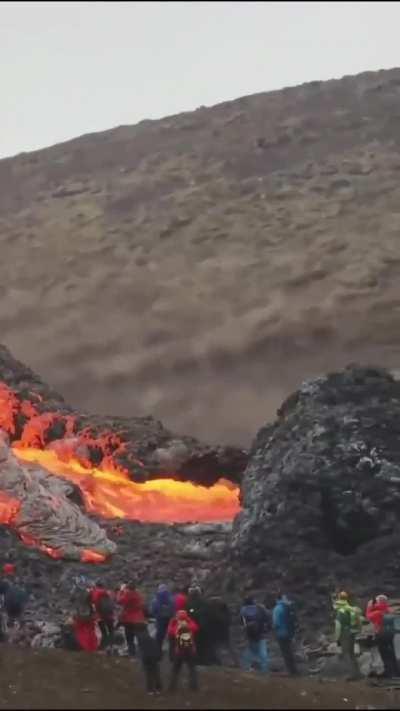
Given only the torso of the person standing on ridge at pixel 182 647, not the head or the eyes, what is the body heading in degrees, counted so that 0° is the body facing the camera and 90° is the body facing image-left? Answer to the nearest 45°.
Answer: approximately 180°

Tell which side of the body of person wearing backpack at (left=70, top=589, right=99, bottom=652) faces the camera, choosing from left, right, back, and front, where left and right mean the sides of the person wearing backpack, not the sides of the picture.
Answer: back

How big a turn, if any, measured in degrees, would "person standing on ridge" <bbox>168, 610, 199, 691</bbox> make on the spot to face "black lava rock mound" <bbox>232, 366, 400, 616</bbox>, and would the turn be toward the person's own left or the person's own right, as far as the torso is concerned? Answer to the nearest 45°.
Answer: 0° — they already face it

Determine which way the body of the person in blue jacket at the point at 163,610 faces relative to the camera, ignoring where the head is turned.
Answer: away from the camera

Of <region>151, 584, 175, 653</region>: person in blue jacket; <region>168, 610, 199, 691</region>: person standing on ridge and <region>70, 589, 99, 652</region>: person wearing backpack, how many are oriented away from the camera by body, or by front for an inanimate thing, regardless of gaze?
3

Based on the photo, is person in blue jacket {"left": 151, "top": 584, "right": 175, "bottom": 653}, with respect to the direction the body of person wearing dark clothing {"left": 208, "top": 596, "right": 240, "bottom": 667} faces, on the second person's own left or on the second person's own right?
on the second person's own left

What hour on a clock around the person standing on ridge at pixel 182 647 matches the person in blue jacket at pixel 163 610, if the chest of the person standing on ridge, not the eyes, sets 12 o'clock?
The person in blue jacket is roughly at 12 o'clock from the person standing on ridge.

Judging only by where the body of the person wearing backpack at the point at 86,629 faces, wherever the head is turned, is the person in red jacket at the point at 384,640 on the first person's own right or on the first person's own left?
on the first person's own right
